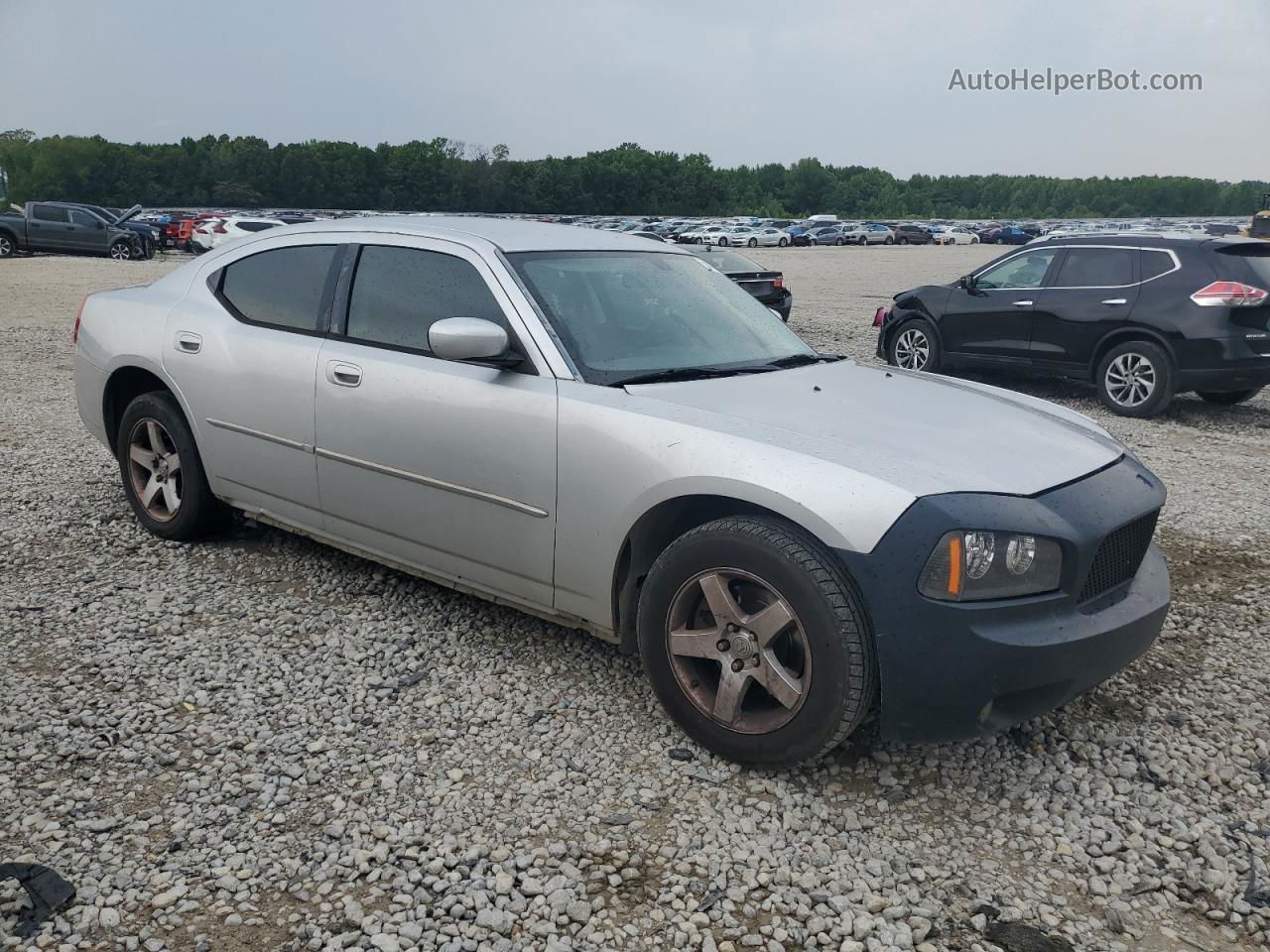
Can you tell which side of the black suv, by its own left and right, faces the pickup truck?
front

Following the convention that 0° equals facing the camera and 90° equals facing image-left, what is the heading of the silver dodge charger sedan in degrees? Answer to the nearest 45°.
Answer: approximately 315°

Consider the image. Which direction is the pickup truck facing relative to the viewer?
to the viewer's right

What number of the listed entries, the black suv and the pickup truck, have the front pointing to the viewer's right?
1

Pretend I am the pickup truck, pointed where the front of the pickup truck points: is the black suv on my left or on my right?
on my right

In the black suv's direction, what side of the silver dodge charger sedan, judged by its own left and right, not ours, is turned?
left

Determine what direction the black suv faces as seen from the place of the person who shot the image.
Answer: facing away from the viewer and to the left of the viewer

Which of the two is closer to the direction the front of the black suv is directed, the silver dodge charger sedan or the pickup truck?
the pickup truck

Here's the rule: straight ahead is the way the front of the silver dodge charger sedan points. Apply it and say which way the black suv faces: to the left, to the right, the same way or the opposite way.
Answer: the opposite way

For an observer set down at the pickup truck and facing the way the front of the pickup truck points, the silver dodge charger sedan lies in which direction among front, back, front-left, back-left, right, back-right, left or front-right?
right
